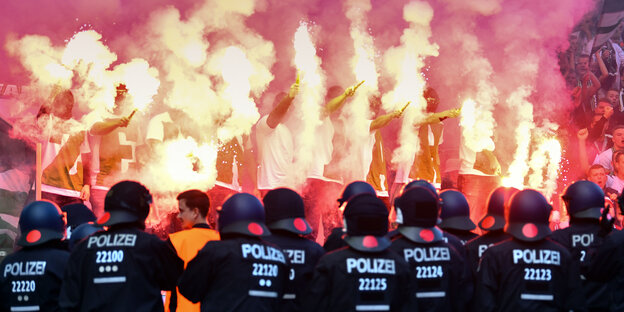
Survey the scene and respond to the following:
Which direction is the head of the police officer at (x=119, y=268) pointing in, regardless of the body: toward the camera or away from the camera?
away from the camera

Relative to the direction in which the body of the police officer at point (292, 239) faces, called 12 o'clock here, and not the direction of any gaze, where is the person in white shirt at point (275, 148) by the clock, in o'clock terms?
The person in white shirt is roughly at 12 o'clock from the police officer.

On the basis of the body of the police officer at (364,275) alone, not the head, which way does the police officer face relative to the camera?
away from the camera

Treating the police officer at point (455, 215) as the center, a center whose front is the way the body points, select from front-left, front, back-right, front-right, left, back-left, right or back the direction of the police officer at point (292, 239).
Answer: left

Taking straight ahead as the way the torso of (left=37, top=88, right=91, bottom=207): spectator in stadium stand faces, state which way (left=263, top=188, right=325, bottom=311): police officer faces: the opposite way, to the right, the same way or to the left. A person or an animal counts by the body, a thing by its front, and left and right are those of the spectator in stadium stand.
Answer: the opposite way

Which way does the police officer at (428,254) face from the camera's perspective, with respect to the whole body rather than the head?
away from the camera

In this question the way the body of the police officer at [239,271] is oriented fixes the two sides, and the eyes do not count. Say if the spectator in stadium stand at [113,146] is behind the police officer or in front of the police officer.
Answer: in front

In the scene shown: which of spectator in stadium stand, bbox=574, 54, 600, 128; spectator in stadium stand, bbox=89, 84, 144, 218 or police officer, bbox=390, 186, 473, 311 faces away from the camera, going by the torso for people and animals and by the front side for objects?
the police officer

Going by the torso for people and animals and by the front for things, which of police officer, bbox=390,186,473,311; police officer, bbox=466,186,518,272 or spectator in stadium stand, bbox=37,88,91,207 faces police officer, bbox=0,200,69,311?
the spectator in stadium stand

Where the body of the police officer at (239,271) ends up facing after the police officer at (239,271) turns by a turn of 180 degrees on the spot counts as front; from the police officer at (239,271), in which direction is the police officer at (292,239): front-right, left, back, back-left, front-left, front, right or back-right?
left

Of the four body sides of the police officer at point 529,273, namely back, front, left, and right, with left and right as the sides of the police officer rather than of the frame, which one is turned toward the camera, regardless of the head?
back

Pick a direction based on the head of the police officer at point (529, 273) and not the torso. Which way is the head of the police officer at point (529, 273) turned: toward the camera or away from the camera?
away from the camera

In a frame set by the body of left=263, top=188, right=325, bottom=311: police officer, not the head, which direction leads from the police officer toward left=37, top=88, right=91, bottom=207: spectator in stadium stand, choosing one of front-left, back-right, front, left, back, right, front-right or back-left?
front-left

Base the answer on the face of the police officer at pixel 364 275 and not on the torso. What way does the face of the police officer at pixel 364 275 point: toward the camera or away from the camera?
away from the camera
